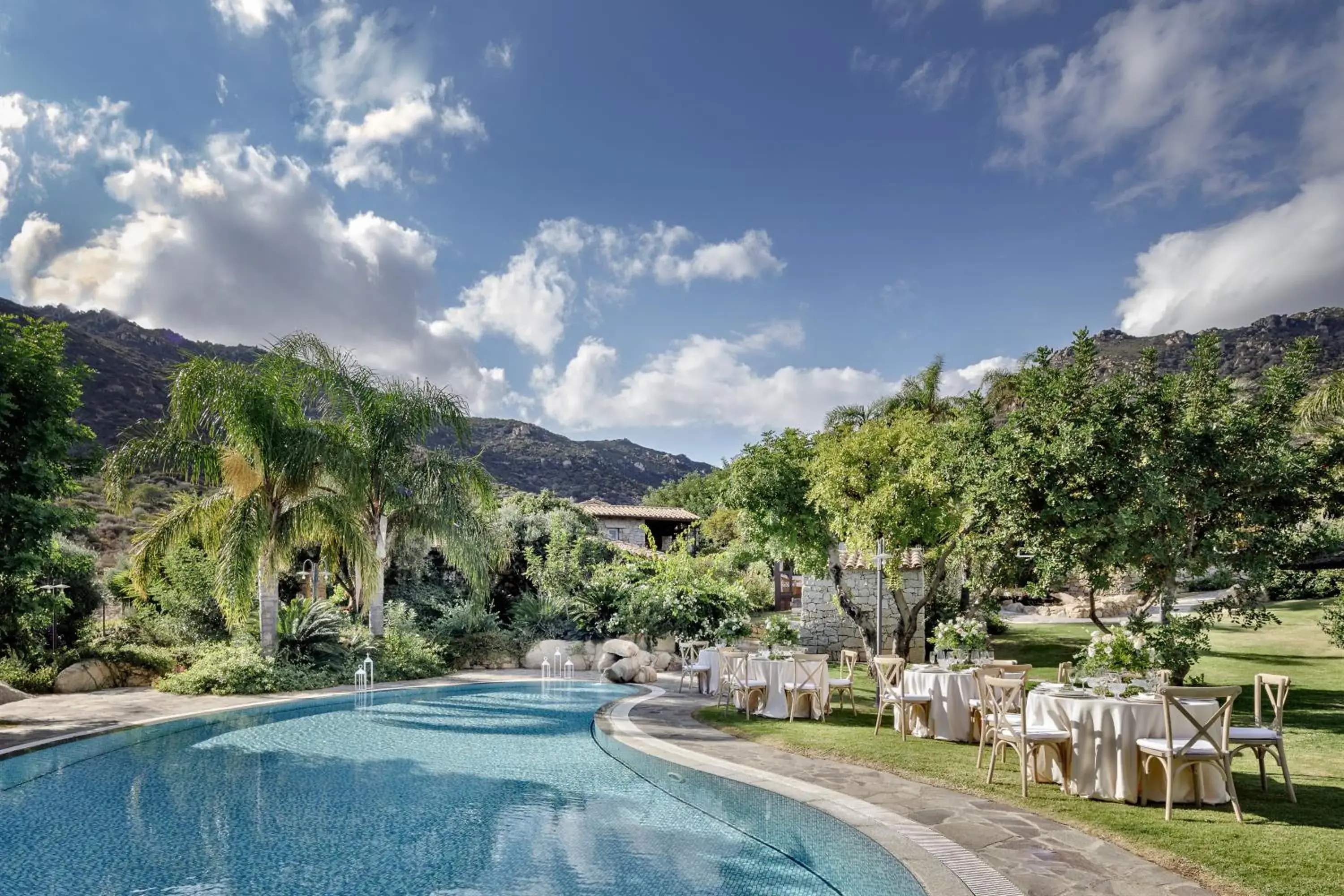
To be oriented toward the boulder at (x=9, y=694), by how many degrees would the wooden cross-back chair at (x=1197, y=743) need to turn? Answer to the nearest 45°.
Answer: approximately 45° to its left

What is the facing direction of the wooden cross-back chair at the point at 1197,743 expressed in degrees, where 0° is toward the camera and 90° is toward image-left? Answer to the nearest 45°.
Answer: approximately 135°

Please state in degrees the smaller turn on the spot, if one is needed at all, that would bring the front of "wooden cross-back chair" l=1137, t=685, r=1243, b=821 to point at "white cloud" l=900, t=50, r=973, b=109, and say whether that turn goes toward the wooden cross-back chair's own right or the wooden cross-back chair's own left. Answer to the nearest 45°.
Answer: approximately 45° to the wooden cross-back chair's own right

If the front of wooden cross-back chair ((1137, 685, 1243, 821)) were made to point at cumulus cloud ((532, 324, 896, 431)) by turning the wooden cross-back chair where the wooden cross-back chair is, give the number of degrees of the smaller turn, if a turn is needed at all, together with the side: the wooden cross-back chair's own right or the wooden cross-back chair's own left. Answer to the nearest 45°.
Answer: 0° — it already faces it

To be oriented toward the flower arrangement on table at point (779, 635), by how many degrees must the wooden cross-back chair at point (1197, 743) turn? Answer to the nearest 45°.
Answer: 0° — it already faces it

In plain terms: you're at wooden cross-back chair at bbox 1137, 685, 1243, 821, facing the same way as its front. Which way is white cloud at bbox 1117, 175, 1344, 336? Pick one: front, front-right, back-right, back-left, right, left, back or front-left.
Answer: front-right

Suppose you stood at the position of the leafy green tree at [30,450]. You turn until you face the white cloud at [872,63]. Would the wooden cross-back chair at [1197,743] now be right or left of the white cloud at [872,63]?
right

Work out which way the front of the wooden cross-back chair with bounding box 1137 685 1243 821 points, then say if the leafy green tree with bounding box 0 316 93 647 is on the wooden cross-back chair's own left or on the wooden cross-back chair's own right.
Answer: on the wooden cross-back chair's own left

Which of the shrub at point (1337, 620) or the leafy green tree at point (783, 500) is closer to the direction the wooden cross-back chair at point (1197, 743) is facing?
the leafy green tree
